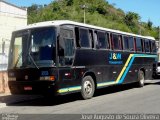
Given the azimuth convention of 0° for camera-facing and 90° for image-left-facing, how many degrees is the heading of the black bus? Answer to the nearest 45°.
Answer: approximately 45°
